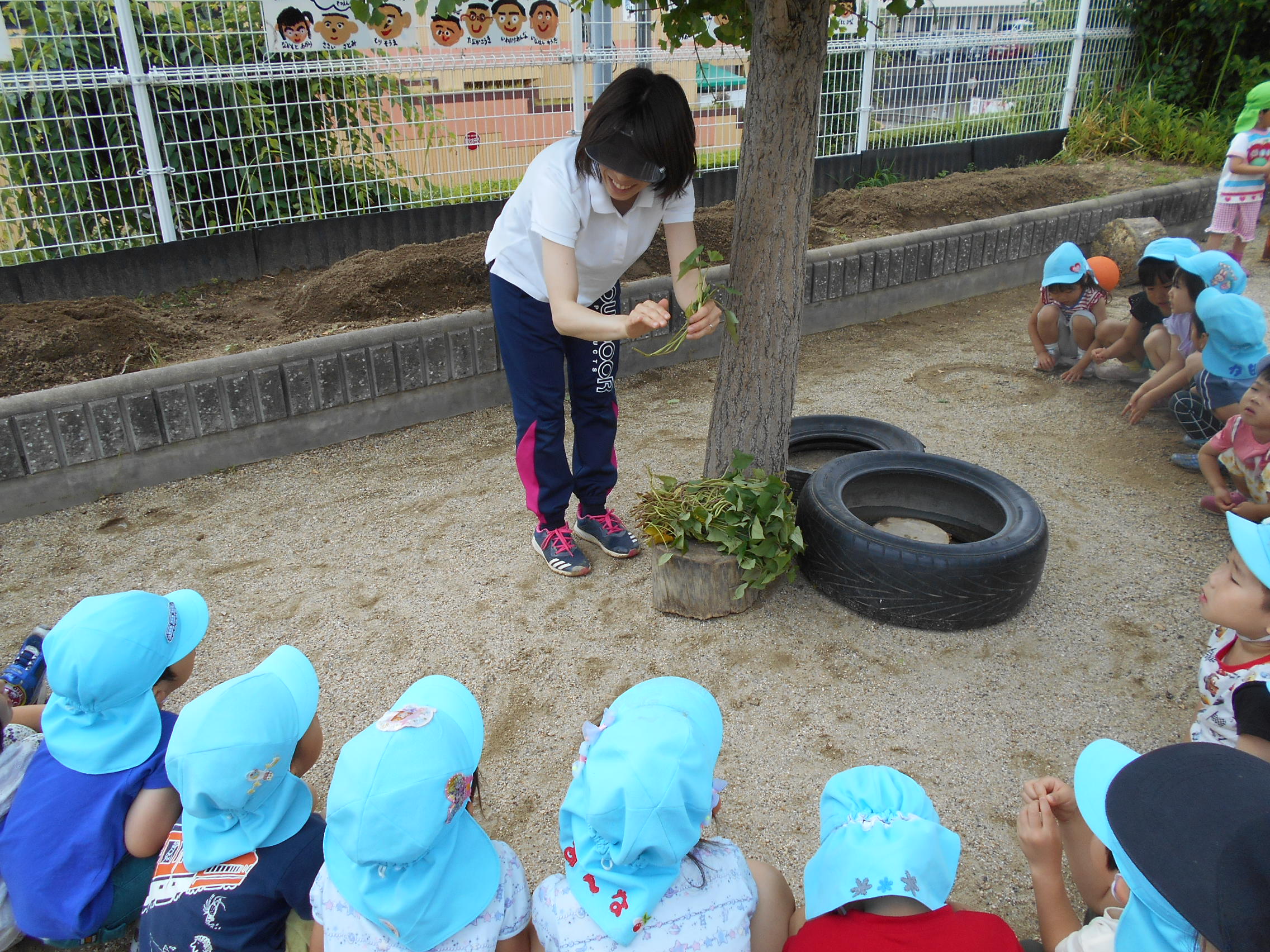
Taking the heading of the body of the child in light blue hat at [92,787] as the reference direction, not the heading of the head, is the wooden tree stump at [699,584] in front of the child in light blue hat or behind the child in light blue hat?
in front

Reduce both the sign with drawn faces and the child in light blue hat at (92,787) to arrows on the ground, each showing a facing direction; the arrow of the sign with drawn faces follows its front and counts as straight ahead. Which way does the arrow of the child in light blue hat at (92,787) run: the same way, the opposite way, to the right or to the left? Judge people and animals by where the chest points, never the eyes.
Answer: the opposite way

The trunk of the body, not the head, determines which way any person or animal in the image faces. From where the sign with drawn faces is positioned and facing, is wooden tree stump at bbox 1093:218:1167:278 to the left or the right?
on its left

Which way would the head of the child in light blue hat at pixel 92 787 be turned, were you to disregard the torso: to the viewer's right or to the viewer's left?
to the viewer's right

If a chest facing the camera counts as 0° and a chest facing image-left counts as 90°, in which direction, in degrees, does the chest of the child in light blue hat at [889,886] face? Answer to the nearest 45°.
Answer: approximately 180°

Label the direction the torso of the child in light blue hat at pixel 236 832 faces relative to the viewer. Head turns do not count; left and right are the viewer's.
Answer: facing away from the viewer and to the right of the viewer

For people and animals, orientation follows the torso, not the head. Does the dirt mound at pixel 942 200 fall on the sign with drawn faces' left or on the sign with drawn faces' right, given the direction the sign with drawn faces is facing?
on its left

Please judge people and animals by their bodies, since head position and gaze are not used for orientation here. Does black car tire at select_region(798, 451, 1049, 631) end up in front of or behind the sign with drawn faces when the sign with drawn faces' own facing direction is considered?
in front

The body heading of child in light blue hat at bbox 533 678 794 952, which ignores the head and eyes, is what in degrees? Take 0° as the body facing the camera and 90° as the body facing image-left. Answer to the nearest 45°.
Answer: approximately 180°

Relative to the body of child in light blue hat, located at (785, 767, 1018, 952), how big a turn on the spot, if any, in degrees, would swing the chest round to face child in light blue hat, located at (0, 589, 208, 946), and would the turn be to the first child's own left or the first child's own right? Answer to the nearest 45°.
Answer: approximately 90° to the first child's own left

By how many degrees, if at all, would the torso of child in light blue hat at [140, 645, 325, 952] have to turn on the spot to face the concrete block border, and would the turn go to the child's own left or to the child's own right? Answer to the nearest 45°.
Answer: approximately 45° to the child's own left

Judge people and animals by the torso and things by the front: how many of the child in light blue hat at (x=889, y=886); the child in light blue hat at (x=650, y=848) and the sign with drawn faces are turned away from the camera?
2

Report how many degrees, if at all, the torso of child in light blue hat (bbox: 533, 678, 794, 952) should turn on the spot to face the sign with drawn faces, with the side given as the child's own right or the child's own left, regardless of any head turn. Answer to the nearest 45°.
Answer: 0° — they already face it
